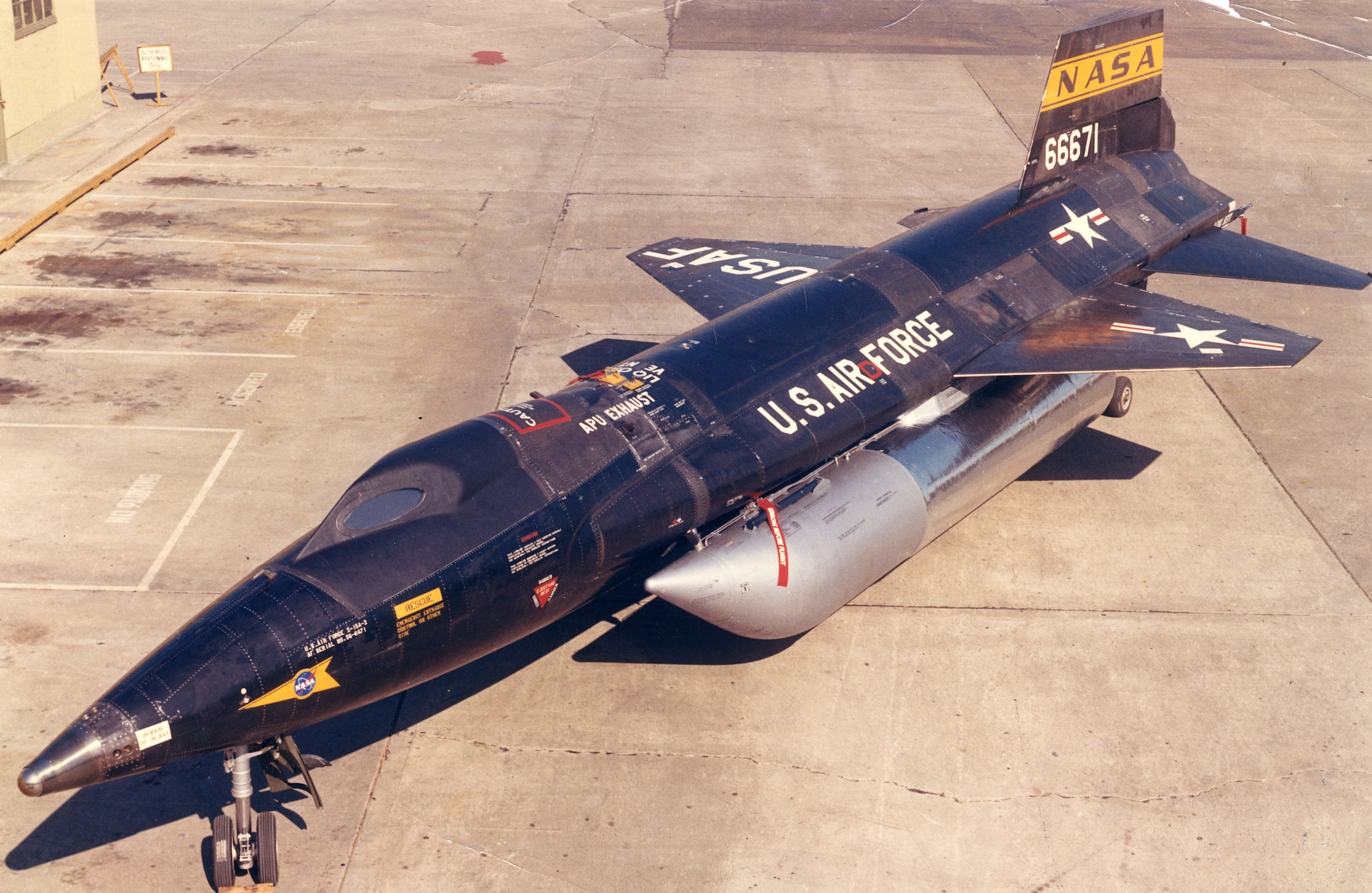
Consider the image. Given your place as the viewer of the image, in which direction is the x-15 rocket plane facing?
facing the viewer and to the left of the viewer
